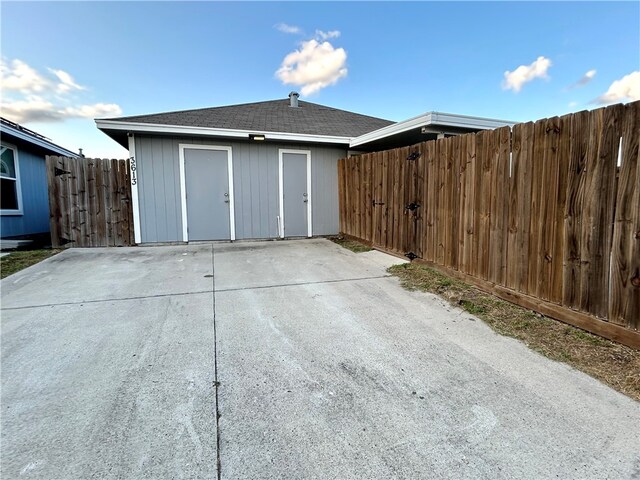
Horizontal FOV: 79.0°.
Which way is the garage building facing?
toward the camera

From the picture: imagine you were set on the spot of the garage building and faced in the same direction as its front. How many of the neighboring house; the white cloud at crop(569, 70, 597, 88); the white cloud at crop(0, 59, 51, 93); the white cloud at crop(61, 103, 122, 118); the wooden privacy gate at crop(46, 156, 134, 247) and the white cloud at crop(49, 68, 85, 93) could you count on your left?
1

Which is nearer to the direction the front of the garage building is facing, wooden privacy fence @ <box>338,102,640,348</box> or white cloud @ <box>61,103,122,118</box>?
the wooden privacy fence

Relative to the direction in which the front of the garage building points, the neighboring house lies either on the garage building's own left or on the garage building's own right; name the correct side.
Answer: on the garage building's own right

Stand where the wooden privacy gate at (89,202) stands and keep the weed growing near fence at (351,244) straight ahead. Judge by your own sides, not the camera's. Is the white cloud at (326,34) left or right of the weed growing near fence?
left

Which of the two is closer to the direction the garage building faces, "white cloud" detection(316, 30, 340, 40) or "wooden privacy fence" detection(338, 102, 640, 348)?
the wooden privacy fence

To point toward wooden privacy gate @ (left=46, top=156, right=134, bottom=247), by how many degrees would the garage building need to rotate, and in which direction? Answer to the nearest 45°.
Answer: approximately 90° to its right

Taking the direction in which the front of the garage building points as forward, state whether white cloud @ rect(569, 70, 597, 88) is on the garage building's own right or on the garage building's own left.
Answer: on the garage building's own left

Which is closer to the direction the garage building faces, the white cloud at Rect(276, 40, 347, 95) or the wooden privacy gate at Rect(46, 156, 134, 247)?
the wooden privacy gate

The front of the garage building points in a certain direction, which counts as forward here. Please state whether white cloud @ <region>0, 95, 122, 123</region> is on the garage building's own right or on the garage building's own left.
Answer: on the garage building's own right

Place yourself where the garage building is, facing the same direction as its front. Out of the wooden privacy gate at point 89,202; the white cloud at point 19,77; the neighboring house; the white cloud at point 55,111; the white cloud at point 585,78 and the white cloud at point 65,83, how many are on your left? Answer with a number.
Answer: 1

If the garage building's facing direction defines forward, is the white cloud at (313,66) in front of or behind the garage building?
behind

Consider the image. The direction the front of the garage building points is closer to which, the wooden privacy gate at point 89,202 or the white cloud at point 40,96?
the wooden privacy gate

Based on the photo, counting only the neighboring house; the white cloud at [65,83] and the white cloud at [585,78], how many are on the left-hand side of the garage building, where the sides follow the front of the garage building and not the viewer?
1
